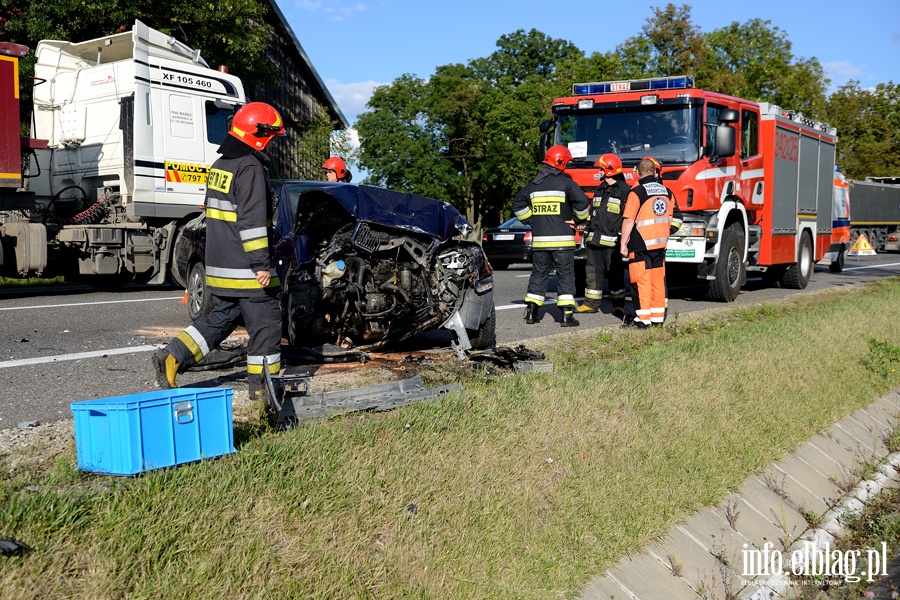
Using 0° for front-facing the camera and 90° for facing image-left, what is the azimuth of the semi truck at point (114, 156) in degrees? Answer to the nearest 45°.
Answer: approximately 225°

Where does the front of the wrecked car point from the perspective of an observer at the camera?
facing the viewer and to the right of the viewer

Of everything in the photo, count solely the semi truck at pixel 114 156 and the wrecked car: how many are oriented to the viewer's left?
0

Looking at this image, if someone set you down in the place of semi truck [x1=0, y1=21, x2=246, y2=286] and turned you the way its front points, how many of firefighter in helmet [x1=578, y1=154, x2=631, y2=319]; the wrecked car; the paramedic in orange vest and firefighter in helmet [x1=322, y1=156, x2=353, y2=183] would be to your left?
0

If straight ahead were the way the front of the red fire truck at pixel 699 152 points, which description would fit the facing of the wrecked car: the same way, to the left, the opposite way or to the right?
to the left

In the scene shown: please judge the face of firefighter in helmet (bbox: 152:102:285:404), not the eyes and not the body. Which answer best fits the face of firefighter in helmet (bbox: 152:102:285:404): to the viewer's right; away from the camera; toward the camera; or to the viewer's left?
to the viewer's right

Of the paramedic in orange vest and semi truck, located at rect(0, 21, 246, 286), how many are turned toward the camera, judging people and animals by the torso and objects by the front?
0

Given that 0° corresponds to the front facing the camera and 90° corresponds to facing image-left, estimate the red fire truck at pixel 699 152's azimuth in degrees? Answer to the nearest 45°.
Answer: approximately 45°

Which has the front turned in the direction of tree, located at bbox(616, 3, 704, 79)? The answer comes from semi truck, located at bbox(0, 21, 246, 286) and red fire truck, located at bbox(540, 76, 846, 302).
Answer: the semi truck

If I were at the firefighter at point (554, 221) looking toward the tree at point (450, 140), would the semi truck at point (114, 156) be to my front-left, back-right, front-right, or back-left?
front-left
